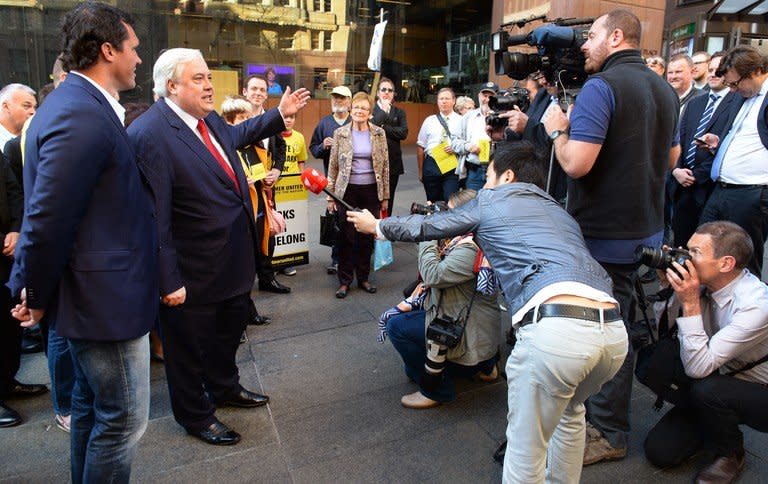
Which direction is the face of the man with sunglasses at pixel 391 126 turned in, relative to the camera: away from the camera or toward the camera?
toward the camera

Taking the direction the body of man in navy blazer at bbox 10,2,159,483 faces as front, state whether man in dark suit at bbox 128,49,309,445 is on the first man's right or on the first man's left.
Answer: on the first man's left

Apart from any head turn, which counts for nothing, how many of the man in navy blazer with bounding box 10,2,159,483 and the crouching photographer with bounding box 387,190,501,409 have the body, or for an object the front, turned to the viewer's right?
1

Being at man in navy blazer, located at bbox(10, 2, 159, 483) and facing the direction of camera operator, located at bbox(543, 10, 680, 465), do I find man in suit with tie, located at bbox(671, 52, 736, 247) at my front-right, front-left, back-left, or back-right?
front-left

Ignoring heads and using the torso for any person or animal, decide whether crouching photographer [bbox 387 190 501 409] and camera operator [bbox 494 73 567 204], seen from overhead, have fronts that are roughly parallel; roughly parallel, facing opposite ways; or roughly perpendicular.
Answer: roughly parallel

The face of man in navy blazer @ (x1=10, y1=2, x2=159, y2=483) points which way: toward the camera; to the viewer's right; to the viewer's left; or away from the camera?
to the viewer's right

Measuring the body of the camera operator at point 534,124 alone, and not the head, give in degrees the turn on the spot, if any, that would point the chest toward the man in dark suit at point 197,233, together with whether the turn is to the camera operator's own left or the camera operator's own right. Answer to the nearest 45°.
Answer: approximately 45° to the camera operator's own left

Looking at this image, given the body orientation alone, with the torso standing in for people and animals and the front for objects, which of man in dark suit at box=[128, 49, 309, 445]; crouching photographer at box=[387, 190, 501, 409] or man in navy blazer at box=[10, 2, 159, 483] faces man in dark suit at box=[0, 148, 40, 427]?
the crouching photographer

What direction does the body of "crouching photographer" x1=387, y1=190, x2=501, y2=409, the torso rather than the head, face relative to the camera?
to the viewer's left

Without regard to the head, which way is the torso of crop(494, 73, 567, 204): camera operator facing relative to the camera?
to the viewer's left

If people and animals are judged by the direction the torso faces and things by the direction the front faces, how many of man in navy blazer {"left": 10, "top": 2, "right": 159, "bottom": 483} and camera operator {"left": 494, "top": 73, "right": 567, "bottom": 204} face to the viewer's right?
1

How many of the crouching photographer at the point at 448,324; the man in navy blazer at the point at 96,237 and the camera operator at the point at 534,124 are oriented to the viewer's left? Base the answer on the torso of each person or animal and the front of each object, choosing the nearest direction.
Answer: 2

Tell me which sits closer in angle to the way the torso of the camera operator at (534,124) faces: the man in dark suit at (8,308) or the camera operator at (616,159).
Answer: the man in dark suit

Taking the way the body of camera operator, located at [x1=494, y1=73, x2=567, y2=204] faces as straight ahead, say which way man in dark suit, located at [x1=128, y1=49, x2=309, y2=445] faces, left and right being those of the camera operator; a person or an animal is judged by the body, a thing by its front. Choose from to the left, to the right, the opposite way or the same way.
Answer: the opposite way

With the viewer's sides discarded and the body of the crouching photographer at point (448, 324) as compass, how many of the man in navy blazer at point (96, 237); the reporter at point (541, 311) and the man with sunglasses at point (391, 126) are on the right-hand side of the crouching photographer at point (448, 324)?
1

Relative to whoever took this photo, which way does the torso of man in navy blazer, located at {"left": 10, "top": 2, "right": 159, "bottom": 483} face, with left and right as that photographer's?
facing to the right of the viewer
